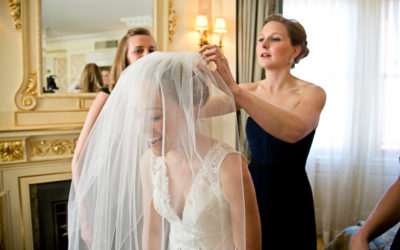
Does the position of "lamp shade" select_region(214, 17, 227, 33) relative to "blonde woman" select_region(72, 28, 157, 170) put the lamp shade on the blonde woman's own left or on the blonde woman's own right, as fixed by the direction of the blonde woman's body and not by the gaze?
on the blonde woman's own left

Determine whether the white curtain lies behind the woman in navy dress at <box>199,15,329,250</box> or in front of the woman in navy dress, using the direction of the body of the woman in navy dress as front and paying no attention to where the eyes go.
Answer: behind

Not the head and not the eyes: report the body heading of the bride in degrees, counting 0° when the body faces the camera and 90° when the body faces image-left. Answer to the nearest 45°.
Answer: approximately 45°

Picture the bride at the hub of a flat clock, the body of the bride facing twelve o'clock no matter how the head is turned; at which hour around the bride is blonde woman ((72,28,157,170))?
The blonde woman is roughly at 4 o'clock from the bride.

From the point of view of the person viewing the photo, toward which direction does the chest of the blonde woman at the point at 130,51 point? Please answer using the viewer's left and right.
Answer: facing the viewer and to the right of the viewer

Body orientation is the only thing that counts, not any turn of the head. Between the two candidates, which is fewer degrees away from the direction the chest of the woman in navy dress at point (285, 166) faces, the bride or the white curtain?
the bride

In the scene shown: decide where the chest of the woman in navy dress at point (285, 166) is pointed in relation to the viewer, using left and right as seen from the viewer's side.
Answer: facing the viewer and to the left of the viewer

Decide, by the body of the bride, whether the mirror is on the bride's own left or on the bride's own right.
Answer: on the bride's own right

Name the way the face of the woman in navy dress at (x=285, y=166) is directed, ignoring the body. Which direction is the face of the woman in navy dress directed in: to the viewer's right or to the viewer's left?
to the viewer's left

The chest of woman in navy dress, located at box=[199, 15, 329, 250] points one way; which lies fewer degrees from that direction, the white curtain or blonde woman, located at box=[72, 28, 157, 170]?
the blonde woman

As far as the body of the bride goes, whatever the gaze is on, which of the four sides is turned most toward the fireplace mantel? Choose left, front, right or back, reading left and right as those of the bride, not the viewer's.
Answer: right

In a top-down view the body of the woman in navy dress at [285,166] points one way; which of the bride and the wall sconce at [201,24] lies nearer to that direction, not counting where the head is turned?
the bride
